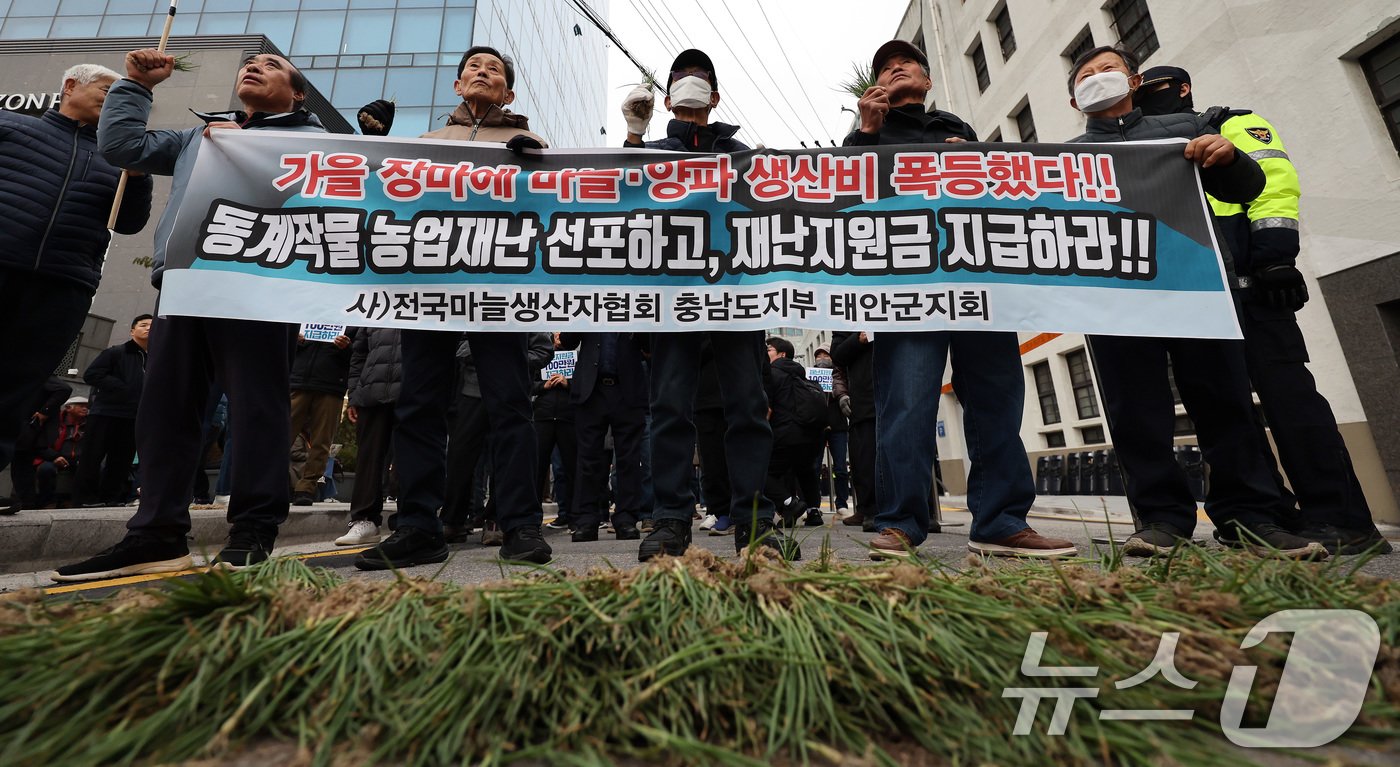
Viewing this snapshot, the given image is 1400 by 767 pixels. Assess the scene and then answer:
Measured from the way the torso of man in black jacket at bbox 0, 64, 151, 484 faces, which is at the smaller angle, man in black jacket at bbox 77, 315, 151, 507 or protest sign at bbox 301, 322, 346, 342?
the protest sign

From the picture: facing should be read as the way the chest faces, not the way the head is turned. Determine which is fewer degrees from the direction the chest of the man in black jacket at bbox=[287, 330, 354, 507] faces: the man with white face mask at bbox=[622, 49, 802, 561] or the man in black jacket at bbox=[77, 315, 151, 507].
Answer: the man with white face mask

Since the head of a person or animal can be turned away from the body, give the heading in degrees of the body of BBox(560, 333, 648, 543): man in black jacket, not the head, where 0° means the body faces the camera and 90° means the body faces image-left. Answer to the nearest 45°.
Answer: approximately 0°

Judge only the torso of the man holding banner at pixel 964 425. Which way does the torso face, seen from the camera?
toward the camera

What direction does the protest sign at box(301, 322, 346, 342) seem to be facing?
toward the camera

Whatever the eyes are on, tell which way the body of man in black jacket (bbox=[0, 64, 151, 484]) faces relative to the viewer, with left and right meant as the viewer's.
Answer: facing the viewer and to the right of the viewer

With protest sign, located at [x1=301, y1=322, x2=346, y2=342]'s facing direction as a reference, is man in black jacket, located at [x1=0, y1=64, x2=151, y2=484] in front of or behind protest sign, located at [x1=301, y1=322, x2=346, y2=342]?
in front

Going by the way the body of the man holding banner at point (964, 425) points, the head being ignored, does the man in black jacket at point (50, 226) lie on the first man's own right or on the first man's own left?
on the first man's own right

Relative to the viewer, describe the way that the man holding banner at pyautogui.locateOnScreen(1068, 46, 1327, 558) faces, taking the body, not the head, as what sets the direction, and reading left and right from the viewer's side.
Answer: facing the viewer

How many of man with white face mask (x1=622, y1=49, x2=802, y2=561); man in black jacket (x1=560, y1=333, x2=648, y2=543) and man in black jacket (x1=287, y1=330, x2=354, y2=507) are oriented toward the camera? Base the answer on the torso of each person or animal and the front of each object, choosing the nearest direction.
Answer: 3

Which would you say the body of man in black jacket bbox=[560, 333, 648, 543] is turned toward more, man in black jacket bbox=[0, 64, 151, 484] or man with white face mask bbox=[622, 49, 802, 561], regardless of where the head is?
the man with white face mask

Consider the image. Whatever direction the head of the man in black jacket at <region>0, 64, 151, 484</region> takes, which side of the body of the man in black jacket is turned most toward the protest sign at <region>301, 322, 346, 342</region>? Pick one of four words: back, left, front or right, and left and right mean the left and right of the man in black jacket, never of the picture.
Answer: left
